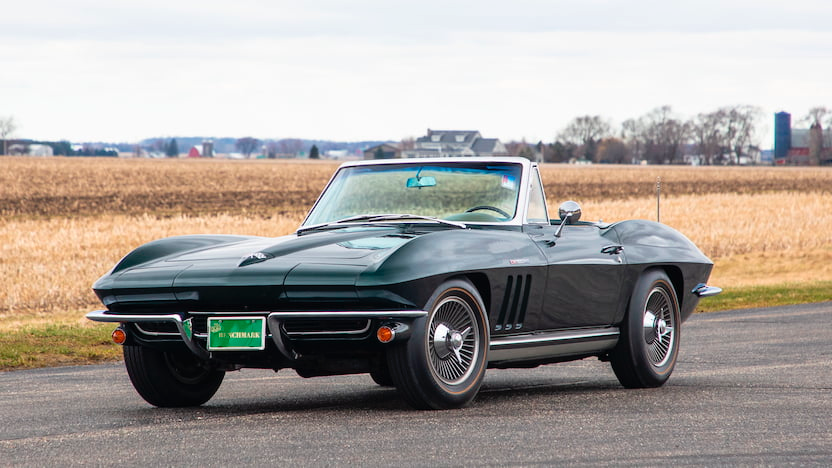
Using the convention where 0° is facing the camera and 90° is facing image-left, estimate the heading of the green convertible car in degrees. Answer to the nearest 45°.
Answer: approximately 45°
